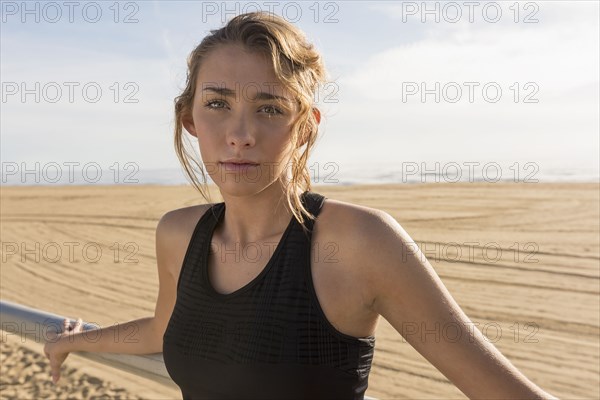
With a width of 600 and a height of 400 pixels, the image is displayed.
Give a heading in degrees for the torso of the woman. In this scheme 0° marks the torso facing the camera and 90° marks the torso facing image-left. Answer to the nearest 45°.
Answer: approximately 45°
